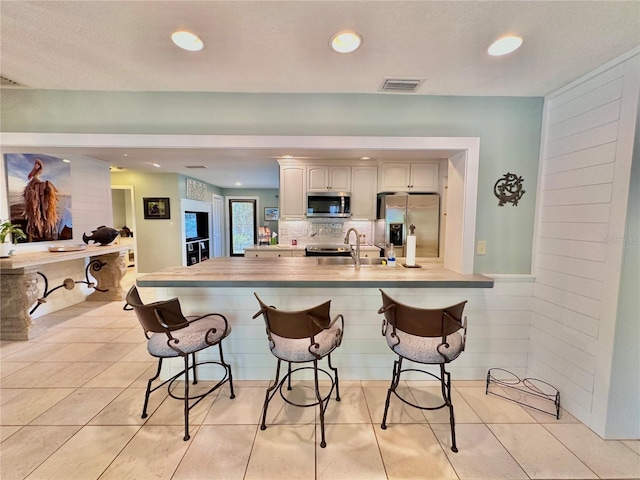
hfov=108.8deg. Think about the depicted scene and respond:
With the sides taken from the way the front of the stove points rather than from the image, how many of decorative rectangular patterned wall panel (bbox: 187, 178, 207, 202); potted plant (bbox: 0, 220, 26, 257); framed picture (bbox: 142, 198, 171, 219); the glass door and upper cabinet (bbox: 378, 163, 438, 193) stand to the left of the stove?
1

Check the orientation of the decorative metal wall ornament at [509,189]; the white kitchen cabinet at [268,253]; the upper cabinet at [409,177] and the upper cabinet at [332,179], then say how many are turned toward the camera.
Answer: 4

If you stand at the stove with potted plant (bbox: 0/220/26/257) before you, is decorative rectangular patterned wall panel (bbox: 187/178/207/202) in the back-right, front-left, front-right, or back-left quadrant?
front-right

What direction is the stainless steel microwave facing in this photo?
toward the camera

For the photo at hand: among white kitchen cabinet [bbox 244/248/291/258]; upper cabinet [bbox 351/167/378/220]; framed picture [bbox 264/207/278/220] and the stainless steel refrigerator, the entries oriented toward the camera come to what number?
4

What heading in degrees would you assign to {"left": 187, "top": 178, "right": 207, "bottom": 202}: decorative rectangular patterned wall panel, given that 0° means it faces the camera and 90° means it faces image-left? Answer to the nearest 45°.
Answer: approximately 315°

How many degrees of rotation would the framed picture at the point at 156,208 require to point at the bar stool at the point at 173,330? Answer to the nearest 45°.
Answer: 0° — it already faces it

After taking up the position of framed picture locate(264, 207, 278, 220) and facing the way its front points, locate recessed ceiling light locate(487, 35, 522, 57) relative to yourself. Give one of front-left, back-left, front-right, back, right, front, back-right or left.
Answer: front

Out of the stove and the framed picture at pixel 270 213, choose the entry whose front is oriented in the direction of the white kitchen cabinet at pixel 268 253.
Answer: the framed picture

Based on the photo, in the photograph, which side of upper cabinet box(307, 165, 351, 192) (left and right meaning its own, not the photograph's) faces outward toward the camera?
front

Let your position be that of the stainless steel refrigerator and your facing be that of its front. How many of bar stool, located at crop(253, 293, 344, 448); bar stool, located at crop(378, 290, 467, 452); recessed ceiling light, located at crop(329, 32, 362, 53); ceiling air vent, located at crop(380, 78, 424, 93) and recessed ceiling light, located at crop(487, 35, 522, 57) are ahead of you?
5

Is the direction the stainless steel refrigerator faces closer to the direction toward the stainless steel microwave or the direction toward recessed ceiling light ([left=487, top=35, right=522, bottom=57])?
the recessed ceiling light

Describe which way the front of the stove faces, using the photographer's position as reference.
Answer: facing the viewer

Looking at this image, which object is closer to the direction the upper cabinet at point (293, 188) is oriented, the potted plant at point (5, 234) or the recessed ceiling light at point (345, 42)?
the recessed ceiling light

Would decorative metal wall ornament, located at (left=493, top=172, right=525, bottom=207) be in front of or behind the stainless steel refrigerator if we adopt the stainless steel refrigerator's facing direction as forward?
in front
